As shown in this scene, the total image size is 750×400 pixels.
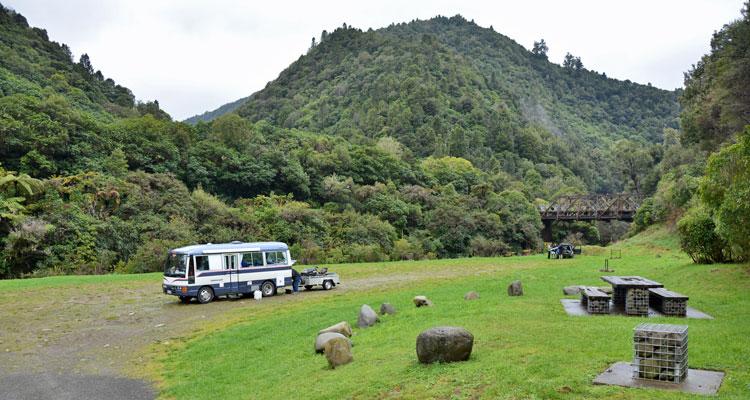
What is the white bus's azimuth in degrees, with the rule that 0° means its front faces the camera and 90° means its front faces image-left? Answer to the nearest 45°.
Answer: approximately 45°

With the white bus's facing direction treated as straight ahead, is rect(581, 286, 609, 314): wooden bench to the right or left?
on its left

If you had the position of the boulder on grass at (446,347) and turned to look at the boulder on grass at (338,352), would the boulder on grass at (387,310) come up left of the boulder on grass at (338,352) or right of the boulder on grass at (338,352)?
right

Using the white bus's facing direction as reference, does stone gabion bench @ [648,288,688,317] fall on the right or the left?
on its left

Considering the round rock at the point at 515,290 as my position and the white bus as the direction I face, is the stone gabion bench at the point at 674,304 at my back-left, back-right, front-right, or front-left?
back-left

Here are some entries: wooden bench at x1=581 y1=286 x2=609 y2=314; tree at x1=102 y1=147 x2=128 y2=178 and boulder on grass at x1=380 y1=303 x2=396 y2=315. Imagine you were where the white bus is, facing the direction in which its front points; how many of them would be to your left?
2

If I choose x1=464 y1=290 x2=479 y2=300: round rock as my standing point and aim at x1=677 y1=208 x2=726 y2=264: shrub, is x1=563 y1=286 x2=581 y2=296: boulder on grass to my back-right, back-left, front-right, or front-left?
front-right
